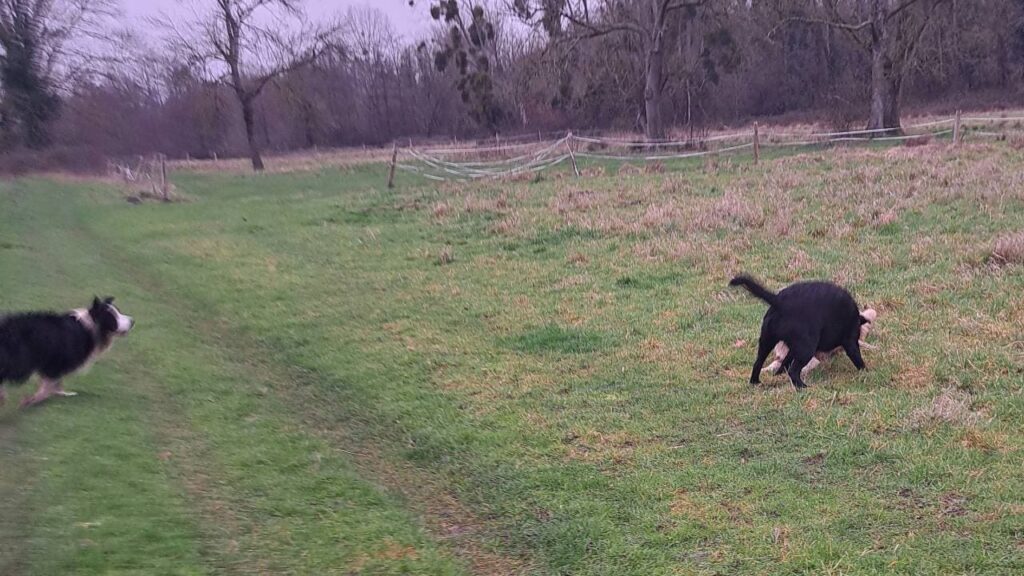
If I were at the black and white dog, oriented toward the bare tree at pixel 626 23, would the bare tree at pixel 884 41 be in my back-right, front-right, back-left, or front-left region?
front-right

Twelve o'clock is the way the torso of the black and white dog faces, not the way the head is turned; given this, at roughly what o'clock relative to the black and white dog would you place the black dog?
The black dog is roughly at 1 o'clock from the black and white dog.

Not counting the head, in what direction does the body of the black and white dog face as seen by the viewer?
to the viewer's right

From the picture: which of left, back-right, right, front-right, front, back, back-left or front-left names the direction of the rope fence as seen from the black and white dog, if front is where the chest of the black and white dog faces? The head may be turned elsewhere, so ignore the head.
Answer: front-left
